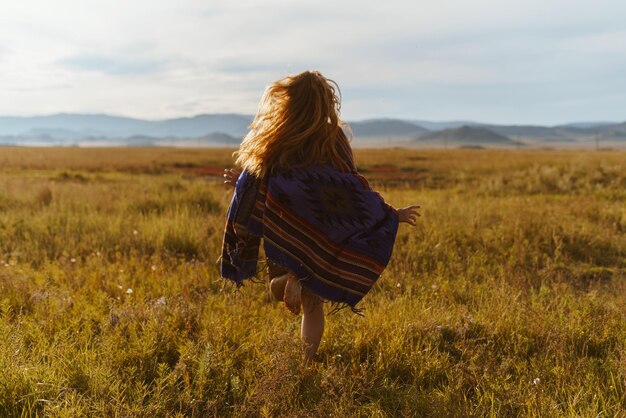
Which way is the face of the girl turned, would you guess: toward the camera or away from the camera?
away from the camera

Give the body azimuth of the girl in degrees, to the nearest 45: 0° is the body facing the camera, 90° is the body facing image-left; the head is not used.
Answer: approximately 180°
